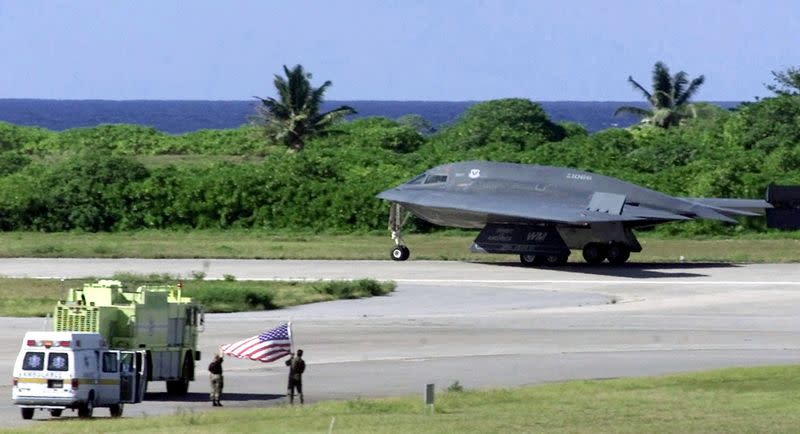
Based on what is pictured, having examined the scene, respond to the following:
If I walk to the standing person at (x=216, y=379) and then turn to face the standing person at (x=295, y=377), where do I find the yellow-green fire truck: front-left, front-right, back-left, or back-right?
back-left

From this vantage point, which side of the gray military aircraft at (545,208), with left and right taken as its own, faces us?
left

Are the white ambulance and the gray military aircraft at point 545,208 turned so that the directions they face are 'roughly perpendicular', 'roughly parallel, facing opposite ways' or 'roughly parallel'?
roughly perpendicular

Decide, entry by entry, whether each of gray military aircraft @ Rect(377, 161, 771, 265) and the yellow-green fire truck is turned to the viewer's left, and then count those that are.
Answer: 1

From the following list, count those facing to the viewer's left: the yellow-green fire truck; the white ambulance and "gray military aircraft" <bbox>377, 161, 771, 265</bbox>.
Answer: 1

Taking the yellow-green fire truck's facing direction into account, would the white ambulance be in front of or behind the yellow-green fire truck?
behind

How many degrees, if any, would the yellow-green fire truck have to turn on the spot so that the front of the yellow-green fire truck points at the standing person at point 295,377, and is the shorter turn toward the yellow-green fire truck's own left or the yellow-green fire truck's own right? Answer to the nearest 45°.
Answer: approximately 90° to the yellow-green fire truck's own right

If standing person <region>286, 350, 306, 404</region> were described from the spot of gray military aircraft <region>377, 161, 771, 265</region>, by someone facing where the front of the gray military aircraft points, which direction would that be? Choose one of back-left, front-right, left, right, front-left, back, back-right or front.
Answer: left
